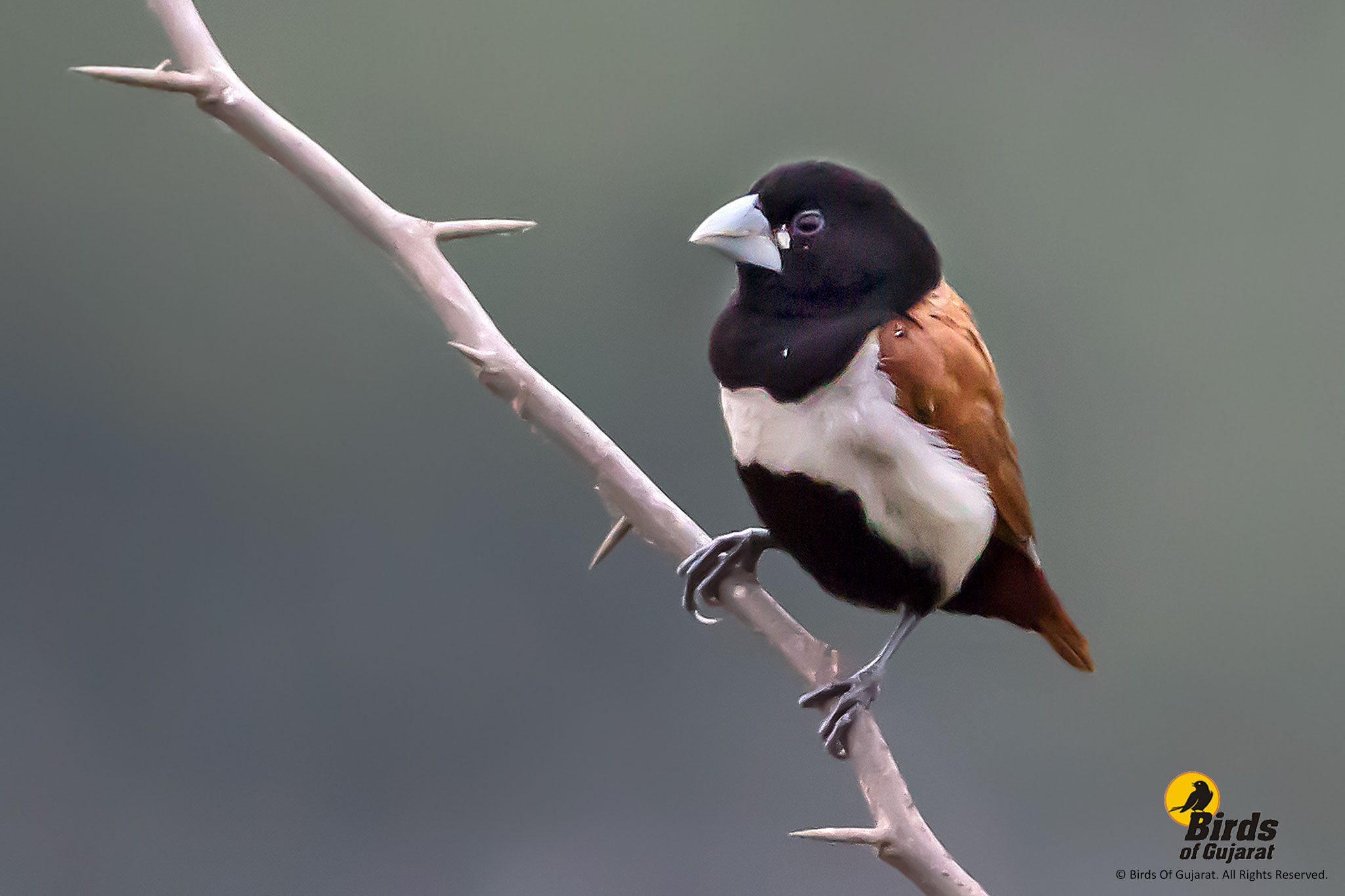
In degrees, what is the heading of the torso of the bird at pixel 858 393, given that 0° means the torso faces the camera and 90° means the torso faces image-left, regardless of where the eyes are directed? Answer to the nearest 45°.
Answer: approximately 45°
